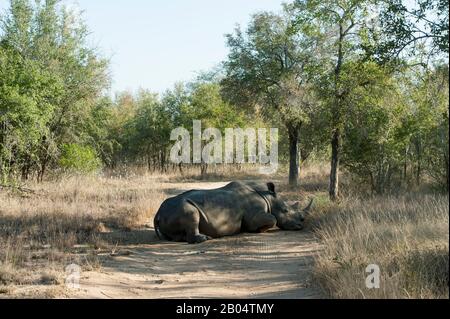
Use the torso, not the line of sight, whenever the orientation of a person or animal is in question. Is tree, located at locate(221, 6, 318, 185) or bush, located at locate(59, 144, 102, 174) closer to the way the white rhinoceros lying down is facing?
the tree

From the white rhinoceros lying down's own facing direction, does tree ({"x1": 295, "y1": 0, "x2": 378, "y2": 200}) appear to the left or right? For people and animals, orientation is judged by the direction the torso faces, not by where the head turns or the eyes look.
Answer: on its left

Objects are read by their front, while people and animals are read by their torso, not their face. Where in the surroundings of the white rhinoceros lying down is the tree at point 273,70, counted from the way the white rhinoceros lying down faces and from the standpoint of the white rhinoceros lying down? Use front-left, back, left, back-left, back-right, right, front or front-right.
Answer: left

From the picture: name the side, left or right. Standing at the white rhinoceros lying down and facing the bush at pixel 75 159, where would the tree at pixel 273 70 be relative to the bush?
right

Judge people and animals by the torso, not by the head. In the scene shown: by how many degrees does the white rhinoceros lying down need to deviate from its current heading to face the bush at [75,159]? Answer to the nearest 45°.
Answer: approximately 135° to its left

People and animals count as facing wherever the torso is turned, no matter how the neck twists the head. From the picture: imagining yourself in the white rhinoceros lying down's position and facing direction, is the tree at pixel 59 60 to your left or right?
on your left

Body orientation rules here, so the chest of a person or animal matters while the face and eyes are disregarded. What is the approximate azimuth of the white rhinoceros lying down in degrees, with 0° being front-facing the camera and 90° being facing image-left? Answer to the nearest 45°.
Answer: approximately 270°

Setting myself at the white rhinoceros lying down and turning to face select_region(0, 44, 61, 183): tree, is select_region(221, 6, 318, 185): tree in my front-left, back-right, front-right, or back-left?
front-right

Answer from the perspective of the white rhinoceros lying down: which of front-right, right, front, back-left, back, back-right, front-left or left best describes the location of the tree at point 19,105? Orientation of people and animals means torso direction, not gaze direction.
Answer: back-left

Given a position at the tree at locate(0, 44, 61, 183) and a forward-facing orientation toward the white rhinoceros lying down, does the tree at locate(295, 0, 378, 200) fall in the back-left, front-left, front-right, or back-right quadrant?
front-left
